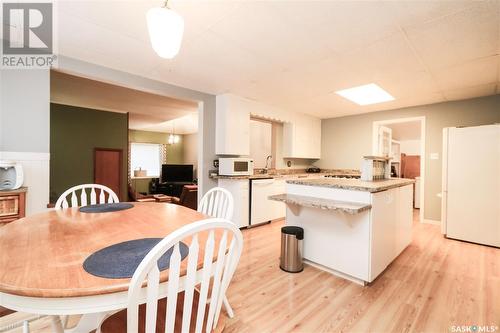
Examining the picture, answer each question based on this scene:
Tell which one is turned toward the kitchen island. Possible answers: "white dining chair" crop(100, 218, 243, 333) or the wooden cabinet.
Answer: the wooden cabinet

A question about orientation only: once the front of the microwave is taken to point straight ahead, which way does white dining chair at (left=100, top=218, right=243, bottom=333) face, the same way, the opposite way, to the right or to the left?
the opposite way

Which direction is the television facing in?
toward the camera

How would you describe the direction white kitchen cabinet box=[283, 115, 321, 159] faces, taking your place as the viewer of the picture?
facing the viewer and to the right of the viewer

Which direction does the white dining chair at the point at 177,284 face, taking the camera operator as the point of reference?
facing away from the viewer and to the left of the viewer

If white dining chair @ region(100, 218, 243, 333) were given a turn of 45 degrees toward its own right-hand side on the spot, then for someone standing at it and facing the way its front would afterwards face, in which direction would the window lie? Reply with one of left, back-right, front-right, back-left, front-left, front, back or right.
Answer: front

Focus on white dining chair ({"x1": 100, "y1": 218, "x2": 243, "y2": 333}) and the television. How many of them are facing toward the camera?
1

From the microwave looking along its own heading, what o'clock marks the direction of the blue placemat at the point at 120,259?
The blue placemat is roughly at 2 o'clock from the microwave.

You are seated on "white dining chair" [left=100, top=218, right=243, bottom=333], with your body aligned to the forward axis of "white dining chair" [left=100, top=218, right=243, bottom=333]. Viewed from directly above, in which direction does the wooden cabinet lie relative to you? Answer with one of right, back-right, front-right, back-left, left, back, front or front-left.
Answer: front

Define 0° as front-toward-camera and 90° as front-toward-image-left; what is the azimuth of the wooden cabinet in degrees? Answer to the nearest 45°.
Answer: approximately 315°

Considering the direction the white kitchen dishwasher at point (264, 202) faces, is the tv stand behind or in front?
behind

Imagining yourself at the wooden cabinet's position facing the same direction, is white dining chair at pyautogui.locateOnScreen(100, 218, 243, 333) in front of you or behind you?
in front

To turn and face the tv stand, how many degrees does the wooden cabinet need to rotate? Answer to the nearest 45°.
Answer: approximately 90° to its left

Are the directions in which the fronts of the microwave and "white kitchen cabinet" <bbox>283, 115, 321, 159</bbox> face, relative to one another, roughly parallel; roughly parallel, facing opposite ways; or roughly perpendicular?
roughly parallel
